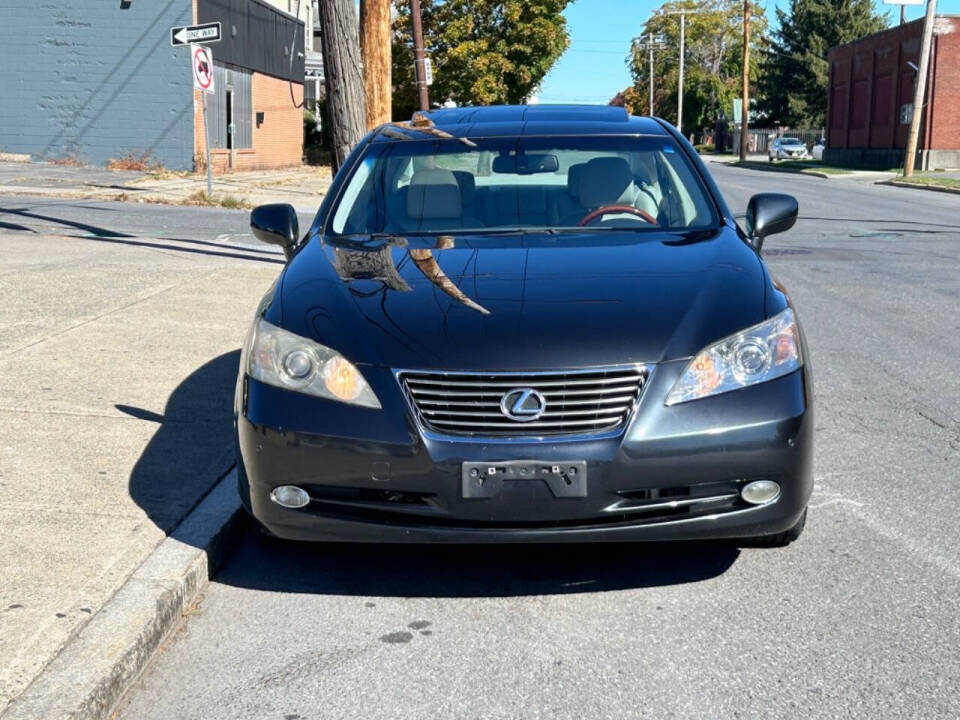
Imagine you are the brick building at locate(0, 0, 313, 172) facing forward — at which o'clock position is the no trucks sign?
The no trucks sign is roughly at 1 o'clock from the brick building.

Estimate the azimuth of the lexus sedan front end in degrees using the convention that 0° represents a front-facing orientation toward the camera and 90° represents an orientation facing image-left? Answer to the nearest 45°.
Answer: approximately 0°

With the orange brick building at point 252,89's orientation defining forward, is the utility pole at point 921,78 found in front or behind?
in front

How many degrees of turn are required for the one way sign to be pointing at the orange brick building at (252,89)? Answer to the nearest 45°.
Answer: approximately 180°

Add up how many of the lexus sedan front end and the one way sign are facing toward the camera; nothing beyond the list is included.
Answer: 2

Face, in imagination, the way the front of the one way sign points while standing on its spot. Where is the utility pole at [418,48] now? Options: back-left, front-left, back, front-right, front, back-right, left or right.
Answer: back-left

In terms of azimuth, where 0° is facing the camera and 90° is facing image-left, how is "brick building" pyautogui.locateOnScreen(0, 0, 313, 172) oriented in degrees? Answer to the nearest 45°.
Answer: approximately 315°

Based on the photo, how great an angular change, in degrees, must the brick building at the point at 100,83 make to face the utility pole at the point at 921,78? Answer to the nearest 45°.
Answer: approximately 45° to its left

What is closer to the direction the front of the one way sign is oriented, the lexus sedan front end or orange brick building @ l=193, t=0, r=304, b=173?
the lexus sedan front end

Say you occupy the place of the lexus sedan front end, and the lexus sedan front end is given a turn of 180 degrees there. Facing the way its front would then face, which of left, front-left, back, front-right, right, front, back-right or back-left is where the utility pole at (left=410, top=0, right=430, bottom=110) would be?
front
